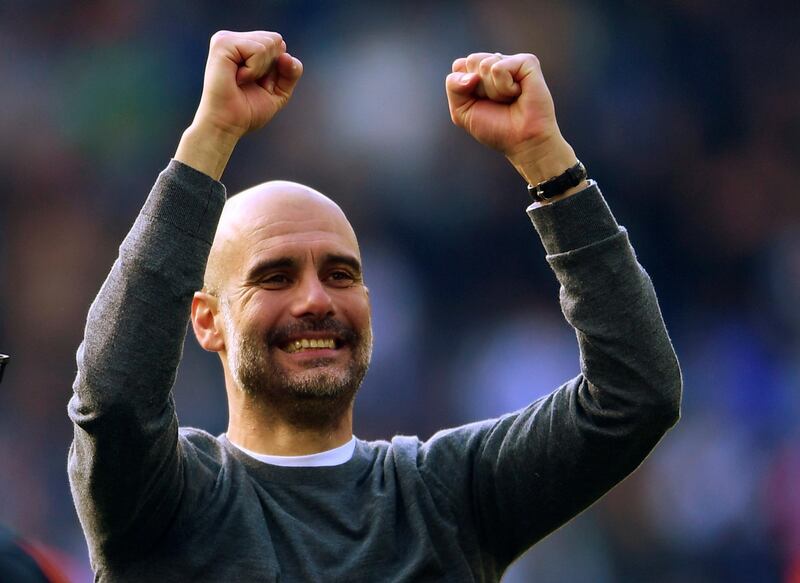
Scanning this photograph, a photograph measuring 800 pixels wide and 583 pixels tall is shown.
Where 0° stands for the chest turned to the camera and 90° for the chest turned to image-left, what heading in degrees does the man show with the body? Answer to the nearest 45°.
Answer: approximately 0°
